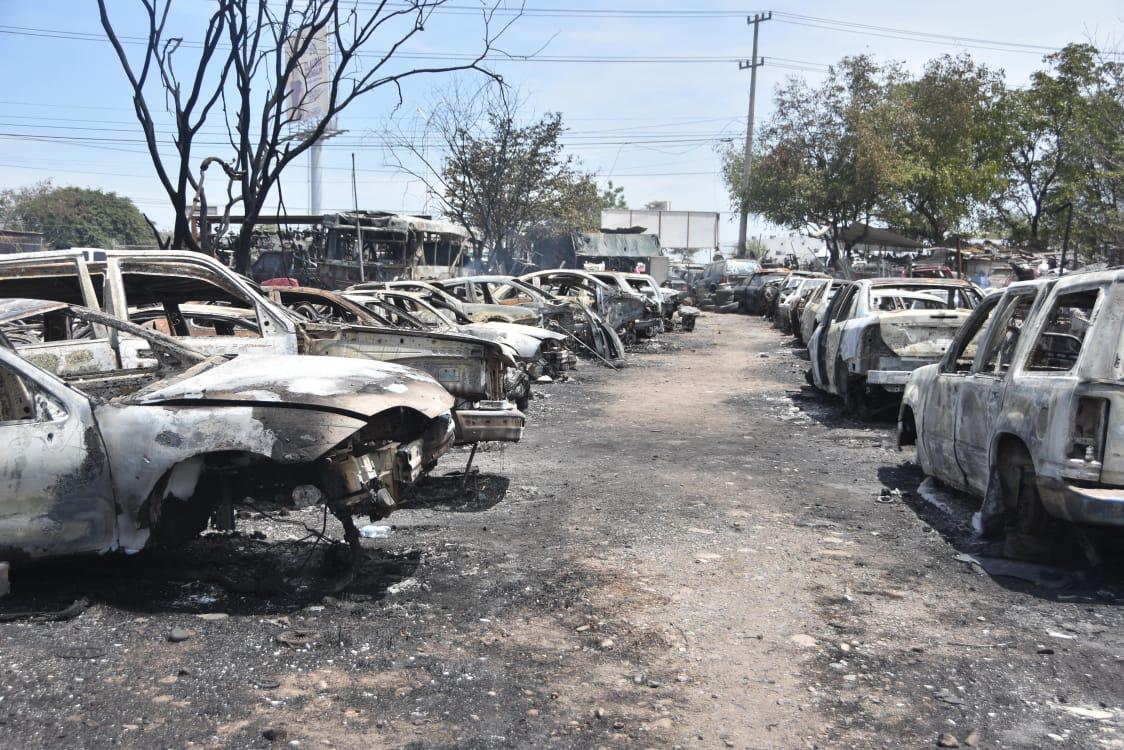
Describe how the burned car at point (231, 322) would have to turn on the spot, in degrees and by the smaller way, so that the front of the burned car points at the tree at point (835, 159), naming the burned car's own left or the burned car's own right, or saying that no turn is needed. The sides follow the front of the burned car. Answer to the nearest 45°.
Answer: approximately 45° to the burned car's own left

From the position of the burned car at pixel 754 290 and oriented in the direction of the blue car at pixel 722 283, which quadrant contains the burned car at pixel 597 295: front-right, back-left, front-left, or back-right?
back-left

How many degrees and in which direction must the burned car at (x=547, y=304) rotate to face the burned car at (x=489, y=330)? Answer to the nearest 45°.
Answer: approximately 45° to its right

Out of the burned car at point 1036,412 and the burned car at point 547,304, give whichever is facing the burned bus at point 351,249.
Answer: the burned car at point 1036,412

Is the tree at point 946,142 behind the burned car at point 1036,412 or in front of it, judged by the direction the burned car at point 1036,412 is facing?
in front

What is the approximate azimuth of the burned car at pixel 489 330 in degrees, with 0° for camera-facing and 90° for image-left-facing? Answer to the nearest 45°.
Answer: approximately 315°

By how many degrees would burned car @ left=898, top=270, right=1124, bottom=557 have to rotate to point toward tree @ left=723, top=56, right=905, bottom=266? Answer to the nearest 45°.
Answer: approximately 45° to its right

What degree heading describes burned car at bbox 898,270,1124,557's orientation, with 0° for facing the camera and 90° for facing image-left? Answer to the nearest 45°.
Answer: approximately 135°

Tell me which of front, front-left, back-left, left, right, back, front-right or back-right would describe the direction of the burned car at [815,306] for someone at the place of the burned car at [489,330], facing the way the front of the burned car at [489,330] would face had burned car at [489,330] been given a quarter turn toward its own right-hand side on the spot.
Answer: back

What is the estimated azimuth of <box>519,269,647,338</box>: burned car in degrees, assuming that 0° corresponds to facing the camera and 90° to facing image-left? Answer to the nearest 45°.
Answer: approximately 315°

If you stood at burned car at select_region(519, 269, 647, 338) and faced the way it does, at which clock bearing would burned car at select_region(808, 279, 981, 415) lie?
burned car at select_region(808, 279, 981, 415) is roughly at 1 o'clock from burned car at select_region(519, 269, 647, 338).

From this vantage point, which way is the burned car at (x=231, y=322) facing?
to the viewer's right

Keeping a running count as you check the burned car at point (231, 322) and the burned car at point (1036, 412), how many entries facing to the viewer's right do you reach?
1
